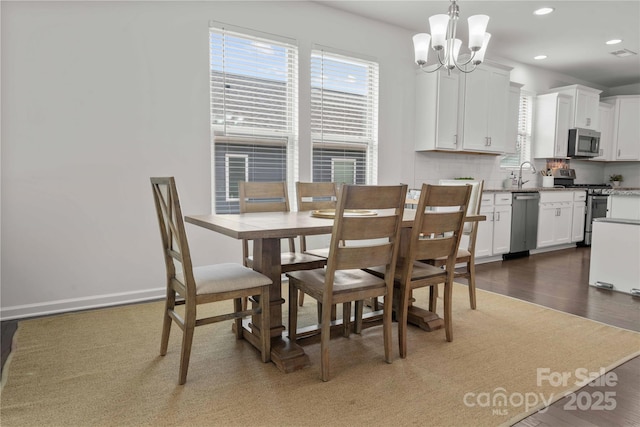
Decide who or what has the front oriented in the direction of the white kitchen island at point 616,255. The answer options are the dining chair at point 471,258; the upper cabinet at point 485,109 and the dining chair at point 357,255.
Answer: the upper cabinet

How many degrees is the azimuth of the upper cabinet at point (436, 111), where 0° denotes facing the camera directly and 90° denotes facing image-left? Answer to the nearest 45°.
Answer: approximately 315°

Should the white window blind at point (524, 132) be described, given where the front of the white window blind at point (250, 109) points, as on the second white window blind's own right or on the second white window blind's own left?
on the second white window blind's own left

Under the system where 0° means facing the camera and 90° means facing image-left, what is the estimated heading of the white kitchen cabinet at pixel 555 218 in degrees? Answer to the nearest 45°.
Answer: approximately 315°

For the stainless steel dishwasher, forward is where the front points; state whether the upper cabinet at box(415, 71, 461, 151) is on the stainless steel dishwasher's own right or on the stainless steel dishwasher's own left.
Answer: on the stainless steel dishwasher's own right

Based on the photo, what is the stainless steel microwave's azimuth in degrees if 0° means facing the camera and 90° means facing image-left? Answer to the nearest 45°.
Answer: approximately 315°

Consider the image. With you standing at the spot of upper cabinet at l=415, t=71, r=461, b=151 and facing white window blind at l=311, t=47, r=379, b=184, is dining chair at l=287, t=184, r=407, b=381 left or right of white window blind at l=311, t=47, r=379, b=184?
left

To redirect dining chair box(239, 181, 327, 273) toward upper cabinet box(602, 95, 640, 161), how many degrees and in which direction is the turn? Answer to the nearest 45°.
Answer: approximately 90° to its left

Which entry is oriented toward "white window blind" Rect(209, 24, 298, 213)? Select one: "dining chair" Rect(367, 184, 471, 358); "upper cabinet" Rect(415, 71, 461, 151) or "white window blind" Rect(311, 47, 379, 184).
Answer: the dining chair

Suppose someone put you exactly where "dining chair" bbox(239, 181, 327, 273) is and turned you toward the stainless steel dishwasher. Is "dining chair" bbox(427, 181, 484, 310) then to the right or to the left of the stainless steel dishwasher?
right

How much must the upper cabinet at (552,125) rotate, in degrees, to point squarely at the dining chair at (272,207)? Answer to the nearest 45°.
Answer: approximately 45° to its right

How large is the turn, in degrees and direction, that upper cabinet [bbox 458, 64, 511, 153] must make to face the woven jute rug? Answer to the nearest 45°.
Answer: approximately 45° to its right

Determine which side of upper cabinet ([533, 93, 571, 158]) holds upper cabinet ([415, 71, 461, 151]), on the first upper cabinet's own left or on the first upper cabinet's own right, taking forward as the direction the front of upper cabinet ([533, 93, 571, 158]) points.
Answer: on the first upper cabinet's own right

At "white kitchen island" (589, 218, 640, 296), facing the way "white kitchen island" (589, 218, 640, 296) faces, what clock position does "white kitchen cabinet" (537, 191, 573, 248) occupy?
The white kitchen cabinet is roughly at 4 o'clock from the white kitchen island.

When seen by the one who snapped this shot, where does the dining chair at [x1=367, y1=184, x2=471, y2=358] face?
facing away from the viewer and to the left of the viewer
